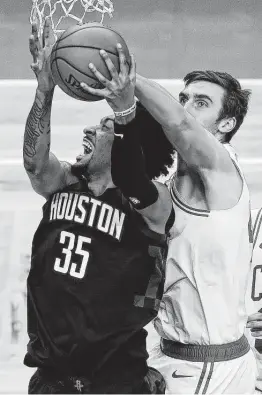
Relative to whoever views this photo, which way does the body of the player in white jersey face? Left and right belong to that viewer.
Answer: facing to the left of the viewer

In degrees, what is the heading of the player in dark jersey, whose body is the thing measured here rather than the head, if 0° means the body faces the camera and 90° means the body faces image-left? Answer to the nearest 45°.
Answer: approximately 45°

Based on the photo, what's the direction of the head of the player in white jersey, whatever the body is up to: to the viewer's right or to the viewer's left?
to the viewer's left
